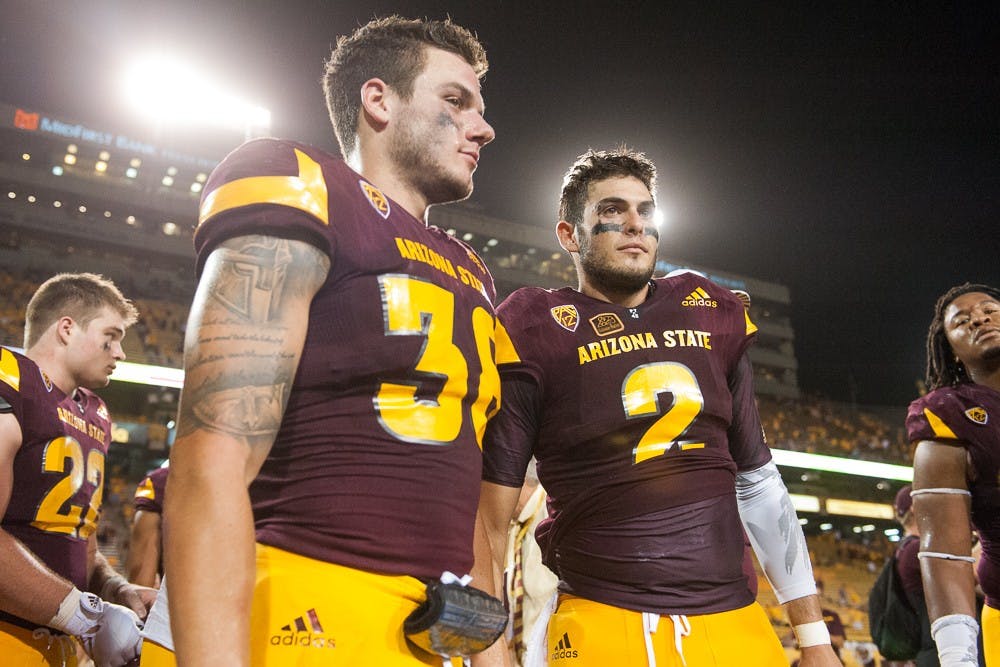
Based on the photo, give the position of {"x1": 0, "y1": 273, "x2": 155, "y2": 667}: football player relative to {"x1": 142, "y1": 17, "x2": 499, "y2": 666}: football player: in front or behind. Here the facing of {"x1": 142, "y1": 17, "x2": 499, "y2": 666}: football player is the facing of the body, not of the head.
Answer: behind

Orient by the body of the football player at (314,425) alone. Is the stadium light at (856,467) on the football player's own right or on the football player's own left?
on the football player's own left

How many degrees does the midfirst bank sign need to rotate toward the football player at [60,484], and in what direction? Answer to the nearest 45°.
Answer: approximately 45° to its right

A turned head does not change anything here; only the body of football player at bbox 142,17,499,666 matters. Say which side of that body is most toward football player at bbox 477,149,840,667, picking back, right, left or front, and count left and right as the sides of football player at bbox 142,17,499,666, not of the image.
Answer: left

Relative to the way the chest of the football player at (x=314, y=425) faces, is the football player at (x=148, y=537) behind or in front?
behind

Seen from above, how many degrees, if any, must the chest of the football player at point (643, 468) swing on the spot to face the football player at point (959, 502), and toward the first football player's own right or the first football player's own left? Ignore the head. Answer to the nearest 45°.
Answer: approximately 135° to the first football player's own left

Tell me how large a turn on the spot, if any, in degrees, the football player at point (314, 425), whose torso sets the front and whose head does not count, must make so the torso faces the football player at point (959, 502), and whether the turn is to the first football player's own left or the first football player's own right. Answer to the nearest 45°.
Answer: approximately 90° to the first football player's own left

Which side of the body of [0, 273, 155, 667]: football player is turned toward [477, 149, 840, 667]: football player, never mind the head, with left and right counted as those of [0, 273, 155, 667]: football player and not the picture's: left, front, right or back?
front

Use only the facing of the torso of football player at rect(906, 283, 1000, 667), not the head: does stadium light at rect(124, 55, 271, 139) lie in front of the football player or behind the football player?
behind
